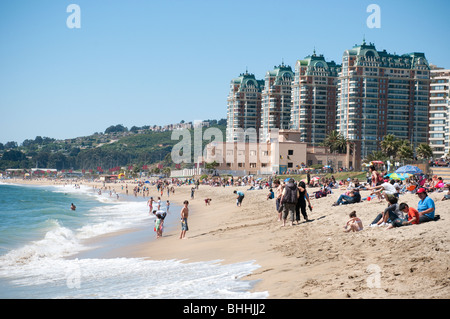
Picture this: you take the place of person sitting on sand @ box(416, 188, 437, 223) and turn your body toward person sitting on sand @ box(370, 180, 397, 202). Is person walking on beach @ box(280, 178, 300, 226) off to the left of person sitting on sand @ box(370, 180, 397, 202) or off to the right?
left

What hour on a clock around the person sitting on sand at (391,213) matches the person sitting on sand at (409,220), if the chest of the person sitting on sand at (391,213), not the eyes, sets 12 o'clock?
the person sitting on sand at (409,220) is roughly at 8 o'clock from the person sitting on sand at (391,213).

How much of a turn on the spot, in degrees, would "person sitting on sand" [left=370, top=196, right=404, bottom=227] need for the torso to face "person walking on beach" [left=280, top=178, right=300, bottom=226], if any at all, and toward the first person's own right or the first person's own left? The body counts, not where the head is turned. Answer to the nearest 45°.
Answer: approximately 45° to the first person's own right

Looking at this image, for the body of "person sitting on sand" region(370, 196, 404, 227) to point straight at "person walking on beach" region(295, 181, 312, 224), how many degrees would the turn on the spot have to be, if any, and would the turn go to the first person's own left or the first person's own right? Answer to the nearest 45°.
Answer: approximately 45° to the first person's own right

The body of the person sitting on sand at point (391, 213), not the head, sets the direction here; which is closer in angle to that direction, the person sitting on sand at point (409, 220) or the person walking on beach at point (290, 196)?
the person walking on beach

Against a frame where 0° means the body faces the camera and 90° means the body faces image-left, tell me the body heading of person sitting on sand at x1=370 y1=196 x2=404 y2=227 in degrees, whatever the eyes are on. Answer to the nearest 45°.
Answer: approximately 90°

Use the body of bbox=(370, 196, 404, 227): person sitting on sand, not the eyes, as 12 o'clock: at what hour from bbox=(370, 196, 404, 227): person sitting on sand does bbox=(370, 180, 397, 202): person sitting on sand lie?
bbox=(370, 180, 397, 202): person sitting on sand is roughly at 3 o'clock from bbox=(370, 196, 404, 227): person sitting on sand.

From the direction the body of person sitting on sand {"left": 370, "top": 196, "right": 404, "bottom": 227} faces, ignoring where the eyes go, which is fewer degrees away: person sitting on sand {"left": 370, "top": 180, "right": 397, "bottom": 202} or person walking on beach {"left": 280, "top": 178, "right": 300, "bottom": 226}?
the person walking on beach
